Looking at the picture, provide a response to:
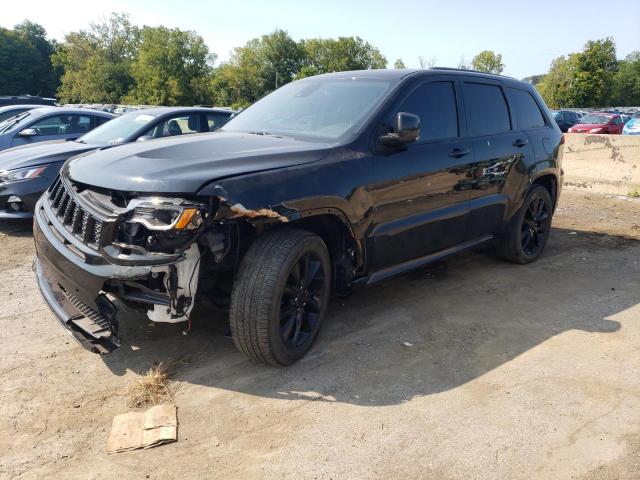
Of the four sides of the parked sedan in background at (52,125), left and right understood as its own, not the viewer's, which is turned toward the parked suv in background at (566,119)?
back

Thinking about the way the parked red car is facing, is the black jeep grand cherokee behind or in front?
in front

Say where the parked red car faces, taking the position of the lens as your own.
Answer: facing the viewer and to the left of the viewer

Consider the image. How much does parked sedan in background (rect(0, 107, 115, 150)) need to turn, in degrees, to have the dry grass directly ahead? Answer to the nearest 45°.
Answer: approximately 45° to its left

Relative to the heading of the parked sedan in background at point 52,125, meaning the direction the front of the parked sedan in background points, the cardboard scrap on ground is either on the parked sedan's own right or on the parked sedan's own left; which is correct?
on the parked sedan's own left

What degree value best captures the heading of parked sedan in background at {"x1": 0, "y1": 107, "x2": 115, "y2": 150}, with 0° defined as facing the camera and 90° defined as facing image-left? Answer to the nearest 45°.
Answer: approximately 45°

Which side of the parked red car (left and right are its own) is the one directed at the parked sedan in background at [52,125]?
front

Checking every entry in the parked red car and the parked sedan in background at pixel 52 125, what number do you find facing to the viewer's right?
0

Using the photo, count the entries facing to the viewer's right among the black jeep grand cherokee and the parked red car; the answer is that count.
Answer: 0
